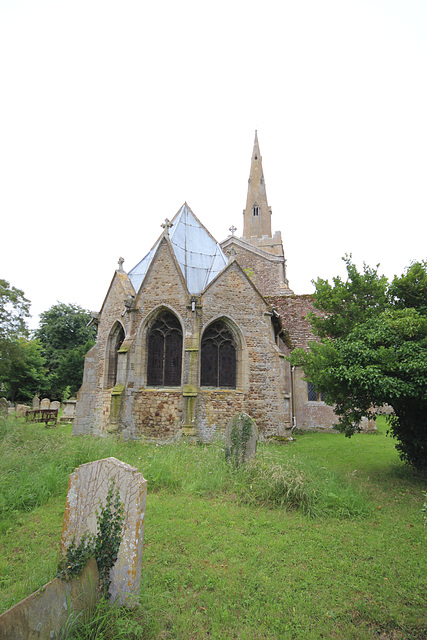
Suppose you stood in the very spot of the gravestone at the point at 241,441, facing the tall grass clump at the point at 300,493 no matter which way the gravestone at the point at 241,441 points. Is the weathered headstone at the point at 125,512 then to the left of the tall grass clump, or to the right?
right
